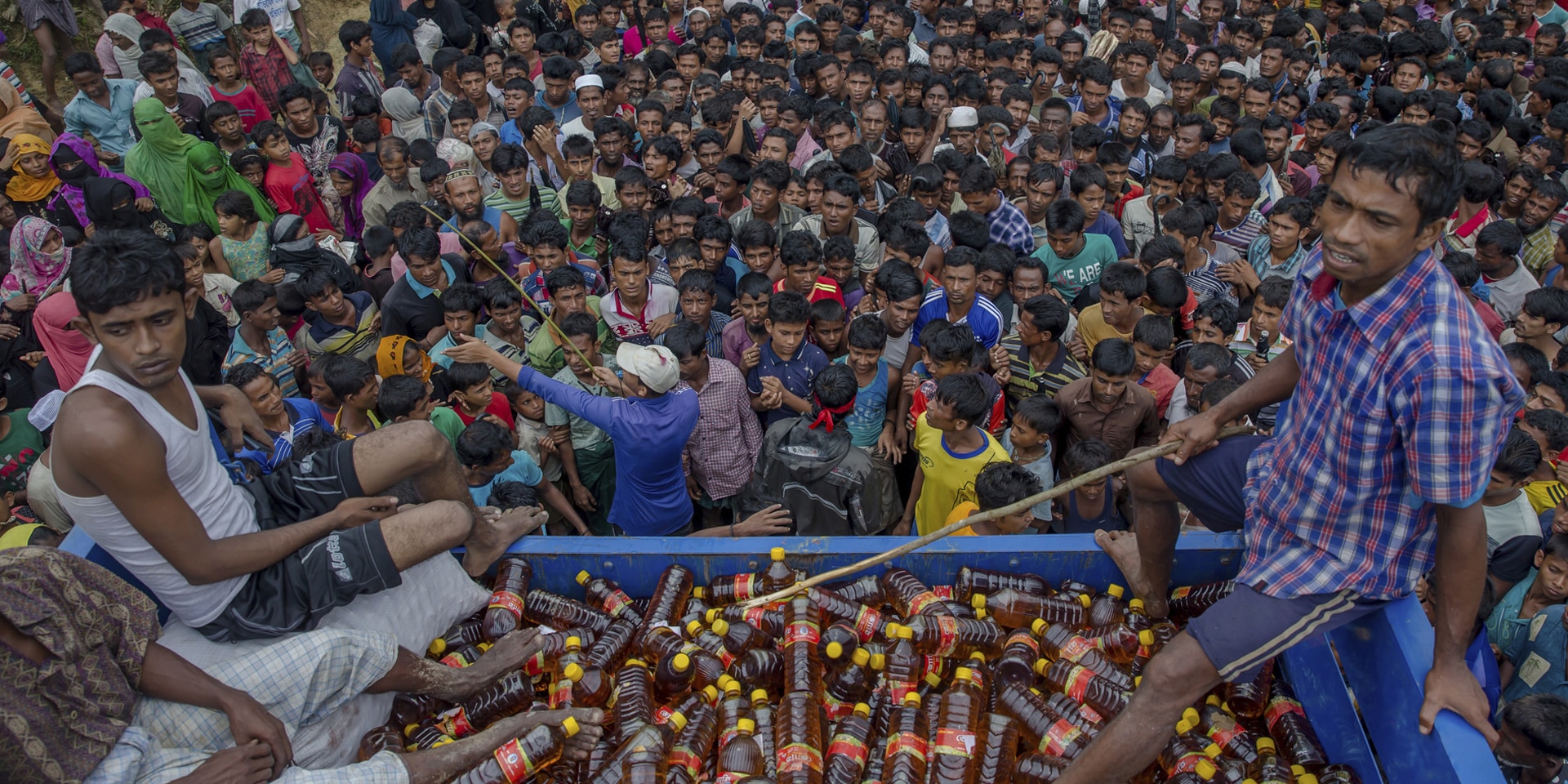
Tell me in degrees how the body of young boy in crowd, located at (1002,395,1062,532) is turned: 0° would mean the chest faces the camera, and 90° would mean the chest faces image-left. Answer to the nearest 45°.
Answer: approximately 45°

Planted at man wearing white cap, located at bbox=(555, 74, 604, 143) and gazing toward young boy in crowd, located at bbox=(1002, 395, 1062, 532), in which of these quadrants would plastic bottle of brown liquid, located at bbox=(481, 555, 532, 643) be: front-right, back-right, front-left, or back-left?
front-right

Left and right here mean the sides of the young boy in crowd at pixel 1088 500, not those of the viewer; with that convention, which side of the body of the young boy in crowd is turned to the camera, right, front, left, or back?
front

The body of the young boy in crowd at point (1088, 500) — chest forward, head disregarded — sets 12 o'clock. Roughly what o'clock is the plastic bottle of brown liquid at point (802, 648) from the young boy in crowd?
The plastic bottle of brown liquid is roughly at 1 o'clock from the young boy in crowd.

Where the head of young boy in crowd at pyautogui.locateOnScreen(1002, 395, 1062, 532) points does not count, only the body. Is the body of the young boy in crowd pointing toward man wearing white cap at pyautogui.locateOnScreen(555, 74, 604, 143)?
no

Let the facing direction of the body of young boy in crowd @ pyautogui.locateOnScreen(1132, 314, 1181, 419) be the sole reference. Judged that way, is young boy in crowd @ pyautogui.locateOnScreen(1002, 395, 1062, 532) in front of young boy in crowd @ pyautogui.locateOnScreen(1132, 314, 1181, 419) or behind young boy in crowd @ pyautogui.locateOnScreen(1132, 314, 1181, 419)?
in front

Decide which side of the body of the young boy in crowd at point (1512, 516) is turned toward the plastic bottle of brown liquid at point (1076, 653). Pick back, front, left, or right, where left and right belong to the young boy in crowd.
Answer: front

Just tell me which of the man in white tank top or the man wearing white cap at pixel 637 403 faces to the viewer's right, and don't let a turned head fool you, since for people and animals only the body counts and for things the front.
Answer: the man in white tank top

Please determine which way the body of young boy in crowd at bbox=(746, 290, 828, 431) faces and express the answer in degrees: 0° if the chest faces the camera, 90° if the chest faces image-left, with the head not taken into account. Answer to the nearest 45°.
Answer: approximately 0°

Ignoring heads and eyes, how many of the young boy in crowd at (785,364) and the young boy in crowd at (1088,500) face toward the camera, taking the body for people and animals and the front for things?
2

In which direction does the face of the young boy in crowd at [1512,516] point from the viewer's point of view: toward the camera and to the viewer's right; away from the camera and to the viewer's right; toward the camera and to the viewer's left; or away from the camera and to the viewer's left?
toward the camera and to the viewer's left

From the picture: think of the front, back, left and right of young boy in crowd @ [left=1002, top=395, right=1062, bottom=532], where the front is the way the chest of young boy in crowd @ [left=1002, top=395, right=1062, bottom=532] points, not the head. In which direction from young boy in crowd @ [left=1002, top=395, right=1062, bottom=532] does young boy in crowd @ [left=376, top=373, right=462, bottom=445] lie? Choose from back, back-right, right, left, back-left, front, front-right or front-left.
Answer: front-right

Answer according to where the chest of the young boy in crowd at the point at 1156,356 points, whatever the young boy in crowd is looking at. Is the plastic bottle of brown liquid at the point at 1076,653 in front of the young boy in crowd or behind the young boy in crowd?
in front

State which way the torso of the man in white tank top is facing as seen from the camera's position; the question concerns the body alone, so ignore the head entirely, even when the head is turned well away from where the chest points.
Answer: to the viewer's right

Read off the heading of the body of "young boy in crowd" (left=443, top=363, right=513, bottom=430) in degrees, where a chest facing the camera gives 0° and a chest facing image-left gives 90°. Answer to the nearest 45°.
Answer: approximately 315°

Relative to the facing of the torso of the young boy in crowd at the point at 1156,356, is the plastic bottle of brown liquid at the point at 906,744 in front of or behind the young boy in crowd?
in front
